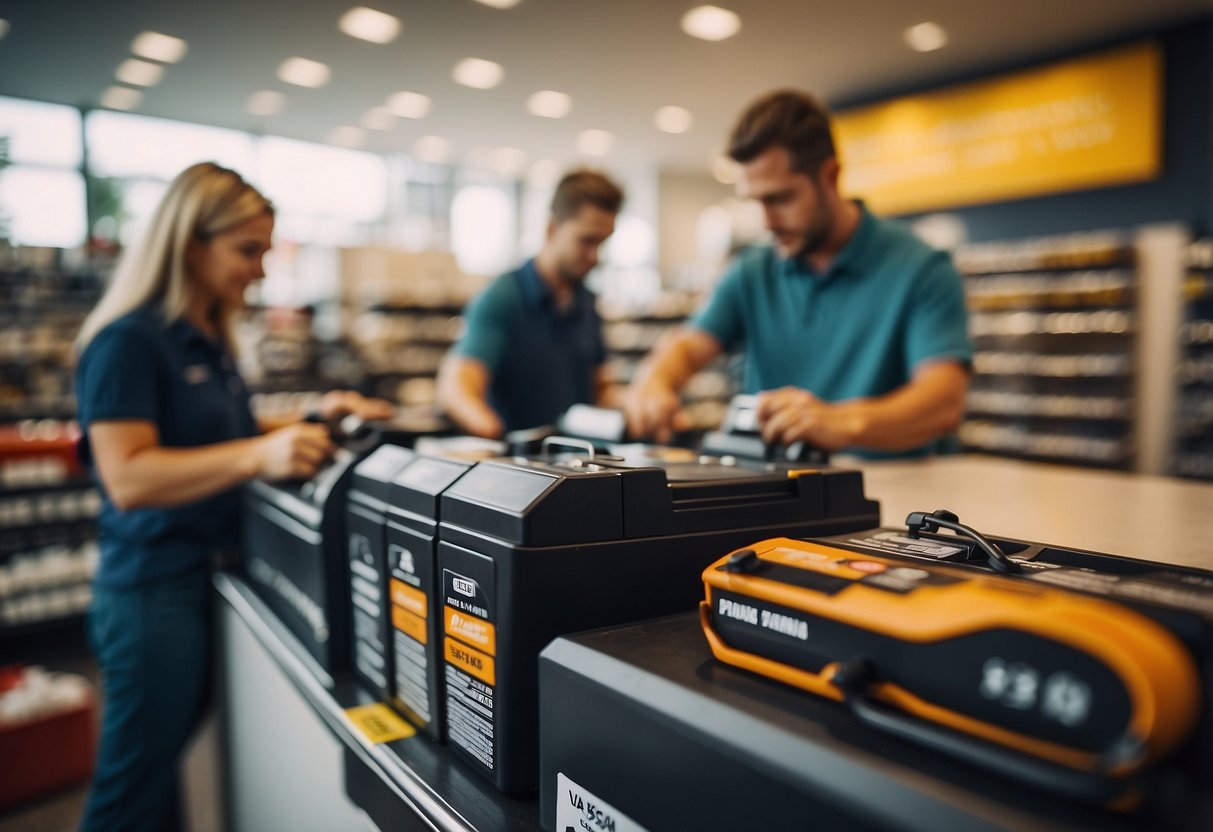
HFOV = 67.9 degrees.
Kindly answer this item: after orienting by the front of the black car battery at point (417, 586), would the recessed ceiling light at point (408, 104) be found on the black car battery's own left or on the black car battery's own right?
on the black car battery's own right

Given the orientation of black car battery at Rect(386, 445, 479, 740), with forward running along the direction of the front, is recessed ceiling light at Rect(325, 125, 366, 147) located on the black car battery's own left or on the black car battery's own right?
on the black car battery's own right

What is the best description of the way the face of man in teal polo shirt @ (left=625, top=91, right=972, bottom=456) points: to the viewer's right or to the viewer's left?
to the viewer's left

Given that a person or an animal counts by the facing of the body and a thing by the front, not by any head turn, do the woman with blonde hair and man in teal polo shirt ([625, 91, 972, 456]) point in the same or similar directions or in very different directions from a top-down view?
very different directions

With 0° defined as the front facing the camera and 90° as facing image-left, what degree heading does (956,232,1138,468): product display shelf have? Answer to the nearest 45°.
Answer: approximately 45°

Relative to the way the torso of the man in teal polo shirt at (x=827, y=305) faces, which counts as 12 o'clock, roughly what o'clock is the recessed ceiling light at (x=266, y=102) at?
The recessed ceiling light is roughly at 3 o'clock from the man in teal polo shirt.

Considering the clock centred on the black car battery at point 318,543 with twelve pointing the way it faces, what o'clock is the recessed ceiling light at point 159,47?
The recessed ceiling light is roughly at 4 o'clock from the black car battery.

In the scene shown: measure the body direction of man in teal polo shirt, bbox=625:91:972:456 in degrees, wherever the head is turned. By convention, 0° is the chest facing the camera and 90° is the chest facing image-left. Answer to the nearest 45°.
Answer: approximately 45°

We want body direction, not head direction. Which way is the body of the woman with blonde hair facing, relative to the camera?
to the viewer's right
